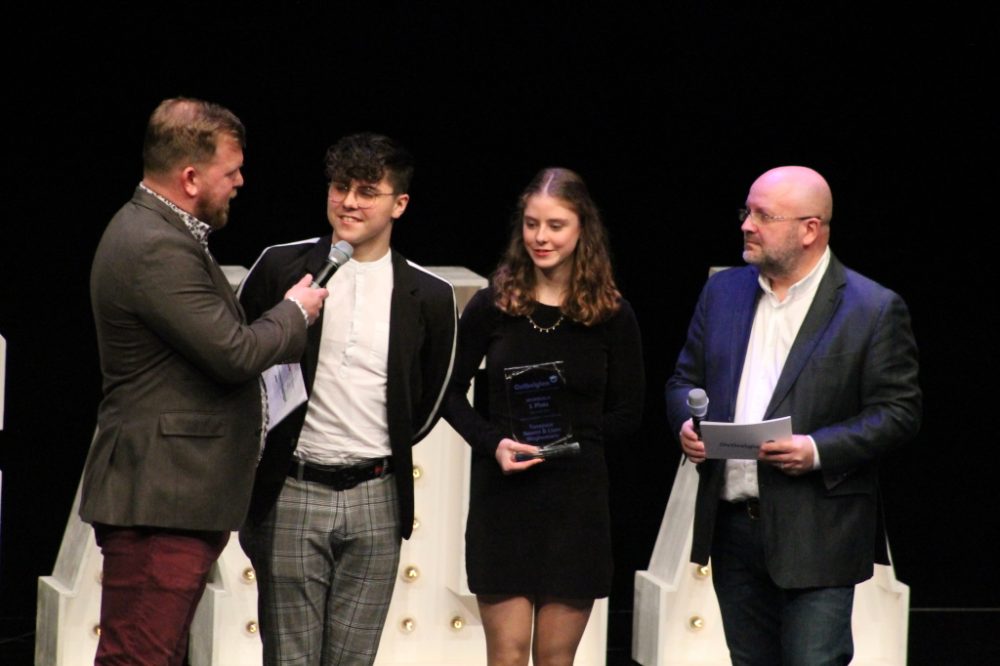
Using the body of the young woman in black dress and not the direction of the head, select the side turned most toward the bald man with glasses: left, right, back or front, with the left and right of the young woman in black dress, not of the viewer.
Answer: left

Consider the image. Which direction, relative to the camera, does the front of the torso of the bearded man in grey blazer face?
to the viewer's right

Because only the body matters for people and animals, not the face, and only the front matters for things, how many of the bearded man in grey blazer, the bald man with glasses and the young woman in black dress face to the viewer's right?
1

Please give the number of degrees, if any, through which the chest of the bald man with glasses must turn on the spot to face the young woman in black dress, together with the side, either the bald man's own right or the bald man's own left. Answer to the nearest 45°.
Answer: approximately 45° to the bald man's own right

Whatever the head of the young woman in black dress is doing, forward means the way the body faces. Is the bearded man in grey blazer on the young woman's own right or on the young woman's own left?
on the young woman's own right

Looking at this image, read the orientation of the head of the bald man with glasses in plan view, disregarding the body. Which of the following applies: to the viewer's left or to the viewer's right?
to the viewer's left

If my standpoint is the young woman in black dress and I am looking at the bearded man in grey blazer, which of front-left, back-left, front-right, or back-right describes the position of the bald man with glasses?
back-left

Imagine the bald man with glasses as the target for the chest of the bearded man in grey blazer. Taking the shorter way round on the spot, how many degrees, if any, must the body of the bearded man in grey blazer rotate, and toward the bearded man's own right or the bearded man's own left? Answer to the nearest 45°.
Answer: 0° — they already face them

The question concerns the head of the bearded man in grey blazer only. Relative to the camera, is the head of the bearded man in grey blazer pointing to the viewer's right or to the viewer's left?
to the viewer's right

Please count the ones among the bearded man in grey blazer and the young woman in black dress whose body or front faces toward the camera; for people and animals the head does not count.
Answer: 1

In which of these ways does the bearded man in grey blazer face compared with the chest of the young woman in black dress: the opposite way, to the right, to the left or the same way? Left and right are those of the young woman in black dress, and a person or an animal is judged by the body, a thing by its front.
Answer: to the left
